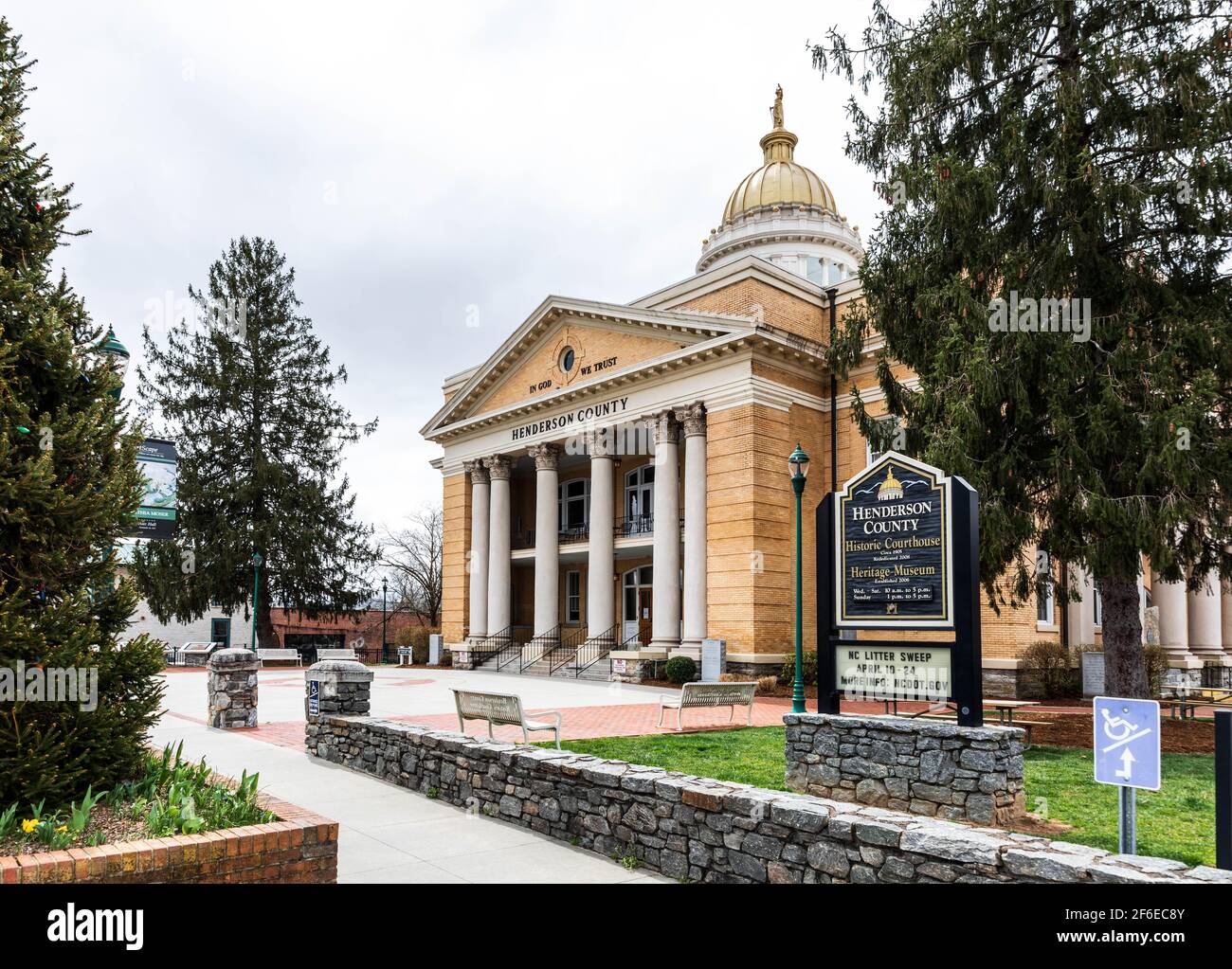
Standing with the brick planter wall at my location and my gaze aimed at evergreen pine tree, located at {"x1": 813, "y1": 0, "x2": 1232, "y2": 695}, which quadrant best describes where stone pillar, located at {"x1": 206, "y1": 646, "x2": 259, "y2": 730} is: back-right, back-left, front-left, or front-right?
front-left

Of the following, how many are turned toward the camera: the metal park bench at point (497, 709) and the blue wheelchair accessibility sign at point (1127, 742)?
1

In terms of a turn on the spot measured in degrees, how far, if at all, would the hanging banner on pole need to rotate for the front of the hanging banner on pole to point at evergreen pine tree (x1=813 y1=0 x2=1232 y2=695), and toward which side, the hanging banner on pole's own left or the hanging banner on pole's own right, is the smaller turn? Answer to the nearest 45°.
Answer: approximately 90° to the hanging banner on pole's own left

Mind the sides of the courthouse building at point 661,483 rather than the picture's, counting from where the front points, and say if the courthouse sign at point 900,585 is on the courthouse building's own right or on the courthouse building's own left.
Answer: on the courthouse building's own left

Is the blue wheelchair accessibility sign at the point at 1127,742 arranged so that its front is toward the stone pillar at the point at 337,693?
no

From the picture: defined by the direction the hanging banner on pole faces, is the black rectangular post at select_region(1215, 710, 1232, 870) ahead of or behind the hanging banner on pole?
ahead

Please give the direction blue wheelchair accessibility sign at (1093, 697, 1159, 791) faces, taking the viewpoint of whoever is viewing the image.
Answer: facing the viewer

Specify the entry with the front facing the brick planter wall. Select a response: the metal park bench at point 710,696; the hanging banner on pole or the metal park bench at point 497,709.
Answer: the hanging banner on pole

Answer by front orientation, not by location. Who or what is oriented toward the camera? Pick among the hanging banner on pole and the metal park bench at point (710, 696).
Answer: the hanging banner on pole

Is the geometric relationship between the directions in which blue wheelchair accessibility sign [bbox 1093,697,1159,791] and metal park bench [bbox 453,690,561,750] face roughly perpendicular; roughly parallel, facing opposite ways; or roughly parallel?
roughly parallel, facing opposite ways

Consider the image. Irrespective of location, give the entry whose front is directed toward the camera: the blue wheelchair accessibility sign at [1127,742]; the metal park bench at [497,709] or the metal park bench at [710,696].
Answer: the blue wheelchair accessibility sign

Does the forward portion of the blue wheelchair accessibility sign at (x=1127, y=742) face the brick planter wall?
no

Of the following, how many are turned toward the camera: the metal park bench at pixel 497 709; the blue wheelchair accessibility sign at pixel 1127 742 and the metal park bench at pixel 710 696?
1

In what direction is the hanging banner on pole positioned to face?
toward the camera

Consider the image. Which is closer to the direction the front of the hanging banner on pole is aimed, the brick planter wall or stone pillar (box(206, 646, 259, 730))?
the brick planter wall

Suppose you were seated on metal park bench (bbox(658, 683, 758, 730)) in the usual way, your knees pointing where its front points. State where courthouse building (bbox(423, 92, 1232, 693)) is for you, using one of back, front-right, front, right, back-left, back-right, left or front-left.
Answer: front-right

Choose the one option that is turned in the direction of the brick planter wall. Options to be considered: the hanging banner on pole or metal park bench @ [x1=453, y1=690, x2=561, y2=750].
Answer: the hanging banner on pole
